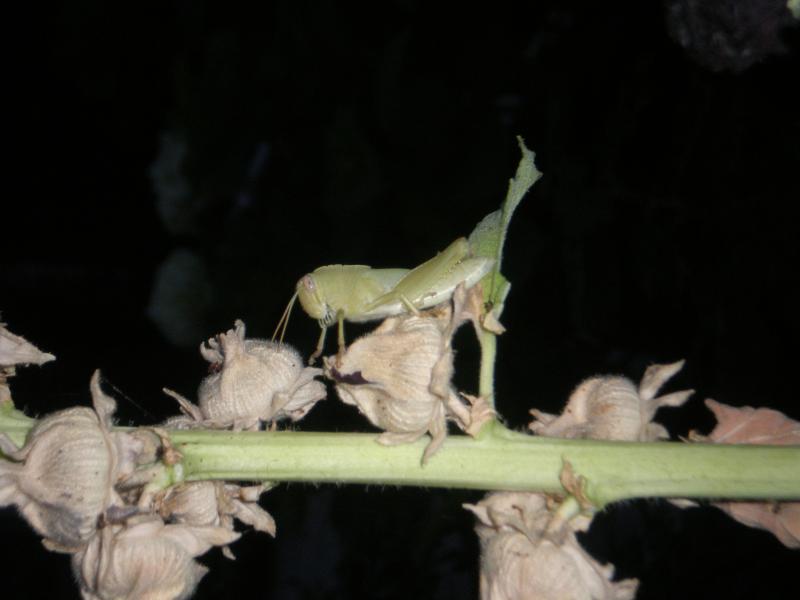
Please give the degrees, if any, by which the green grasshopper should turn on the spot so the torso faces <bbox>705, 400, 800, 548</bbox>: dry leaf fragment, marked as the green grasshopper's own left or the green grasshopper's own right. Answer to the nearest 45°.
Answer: approximately 135° to the green grasshopper's own left

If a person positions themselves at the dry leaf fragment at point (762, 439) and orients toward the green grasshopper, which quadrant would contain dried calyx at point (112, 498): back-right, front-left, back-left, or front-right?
front-left

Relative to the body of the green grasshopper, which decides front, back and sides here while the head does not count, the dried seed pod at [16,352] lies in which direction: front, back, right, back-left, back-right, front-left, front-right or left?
front-left

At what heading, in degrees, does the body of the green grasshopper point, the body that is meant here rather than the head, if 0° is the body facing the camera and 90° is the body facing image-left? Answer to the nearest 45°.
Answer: approximately 90°

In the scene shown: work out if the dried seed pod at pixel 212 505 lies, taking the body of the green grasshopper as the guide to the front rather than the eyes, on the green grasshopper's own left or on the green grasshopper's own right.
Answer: on the green grasshopper's own left

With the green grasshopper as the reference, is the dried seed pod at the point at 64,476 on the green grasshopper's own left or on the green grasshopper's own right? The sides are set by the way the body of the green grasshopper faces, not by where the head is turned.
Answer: on the green grasshopper's own left

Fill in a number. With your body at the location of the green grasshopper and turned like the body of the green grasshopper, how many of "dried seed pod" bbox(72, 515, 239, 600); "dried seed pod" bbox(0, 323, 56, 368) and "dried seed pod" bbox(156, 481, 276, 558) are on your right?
0

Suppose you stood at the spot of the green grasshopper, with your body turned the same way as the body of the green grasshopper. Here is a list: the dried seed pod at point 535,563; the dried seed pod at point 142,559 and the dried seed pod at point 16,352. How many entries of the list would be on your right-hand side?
0
